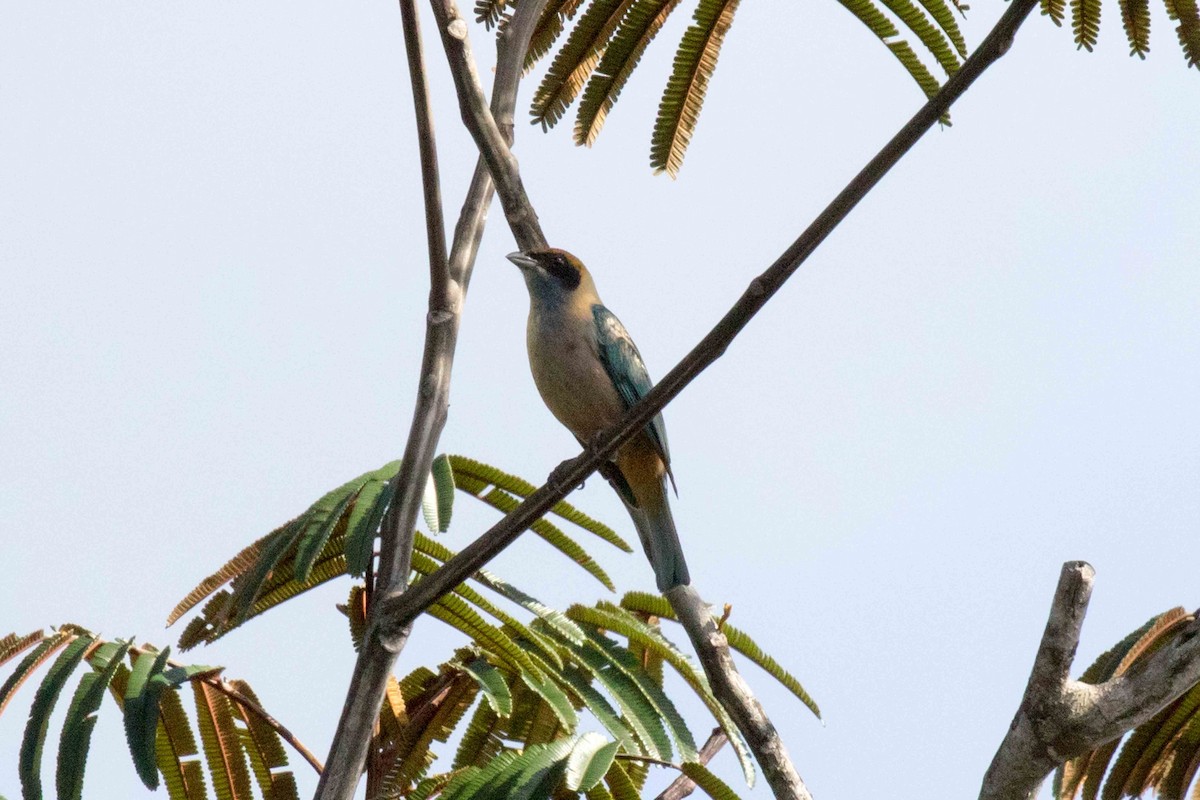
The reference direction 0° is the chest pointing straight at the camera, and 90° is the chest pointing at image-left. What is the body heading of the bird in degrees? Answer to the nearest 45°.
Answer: approximately 45°

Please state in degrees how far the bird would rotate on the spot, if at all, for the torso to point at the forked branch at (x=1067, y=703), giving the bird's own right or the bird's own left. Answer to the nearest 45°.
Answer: approximately 90° to the bird's own left

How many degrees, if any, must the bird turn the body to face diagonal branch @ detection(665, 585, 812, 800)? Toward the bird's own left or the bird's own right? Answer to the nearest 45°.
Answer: approximately 45° to the bird's own left
